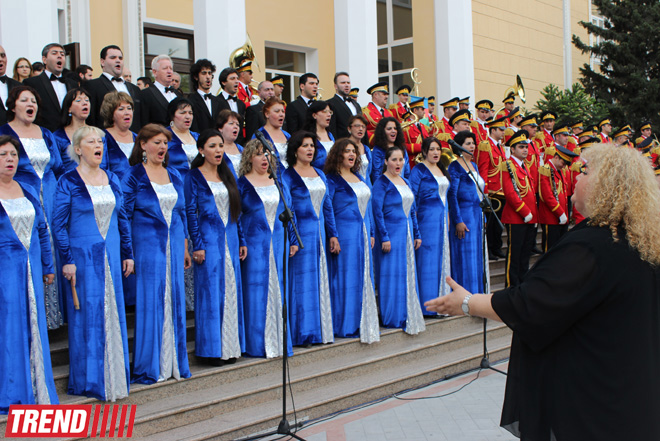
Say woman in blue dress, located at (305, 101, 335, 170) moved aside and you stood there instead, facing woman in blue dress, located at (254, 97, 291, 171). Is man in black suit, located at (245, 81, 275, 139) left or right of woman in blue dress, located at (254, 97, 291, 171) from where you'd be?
right

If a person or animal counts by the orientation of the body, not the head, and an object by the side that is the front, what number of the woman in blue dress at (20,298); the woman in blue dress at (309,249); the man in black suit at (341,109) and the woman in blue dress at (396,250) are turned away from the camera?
0

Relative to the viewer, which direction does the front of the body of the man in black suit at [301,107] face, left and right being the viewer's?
facing the viewer and to the right of the viewer

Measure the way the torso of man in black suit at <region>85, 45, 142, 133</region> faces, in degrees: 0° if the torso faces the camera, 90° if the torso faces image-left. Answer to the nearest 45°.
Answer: approximately 315°

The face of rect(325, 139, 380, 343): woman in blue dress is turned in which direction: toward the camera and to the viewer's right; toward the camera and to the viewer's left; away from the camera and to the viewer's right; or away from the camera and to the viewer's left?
toward the camera and to the viewer's right

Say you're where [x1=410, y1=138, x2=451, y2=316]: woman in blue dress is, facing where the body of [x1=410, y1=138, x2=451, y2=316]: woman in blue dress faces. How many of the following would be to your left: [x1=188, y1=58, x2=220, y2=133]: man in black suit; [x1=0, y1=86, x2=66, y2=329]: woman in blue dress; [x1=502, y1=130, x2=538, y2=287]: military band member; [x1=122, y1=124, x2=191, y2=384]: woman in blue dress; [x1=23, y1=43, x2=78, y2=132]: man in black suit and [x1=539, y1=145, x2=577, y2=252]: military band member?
2

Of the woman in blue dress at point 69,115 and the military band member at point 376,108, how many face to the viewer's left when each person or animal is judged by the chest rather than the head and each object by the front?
0

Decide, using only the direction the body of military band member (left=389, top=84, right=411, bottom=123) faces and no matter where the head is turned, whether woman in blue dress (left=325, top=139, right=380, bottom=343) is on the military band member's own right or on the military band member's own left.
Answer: on the military band member's own right

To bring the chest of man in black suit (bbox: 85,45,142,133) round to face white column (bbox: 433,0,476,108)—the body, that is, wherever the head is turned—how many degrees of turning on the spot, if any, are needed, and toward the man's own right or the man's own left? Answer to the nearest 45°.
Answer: approximately 90° to the man's own left

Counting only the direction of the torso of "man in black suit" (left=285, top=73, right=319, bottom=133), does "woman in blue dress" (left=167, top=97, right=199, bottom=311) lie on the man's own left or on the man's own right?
on the man's own right
